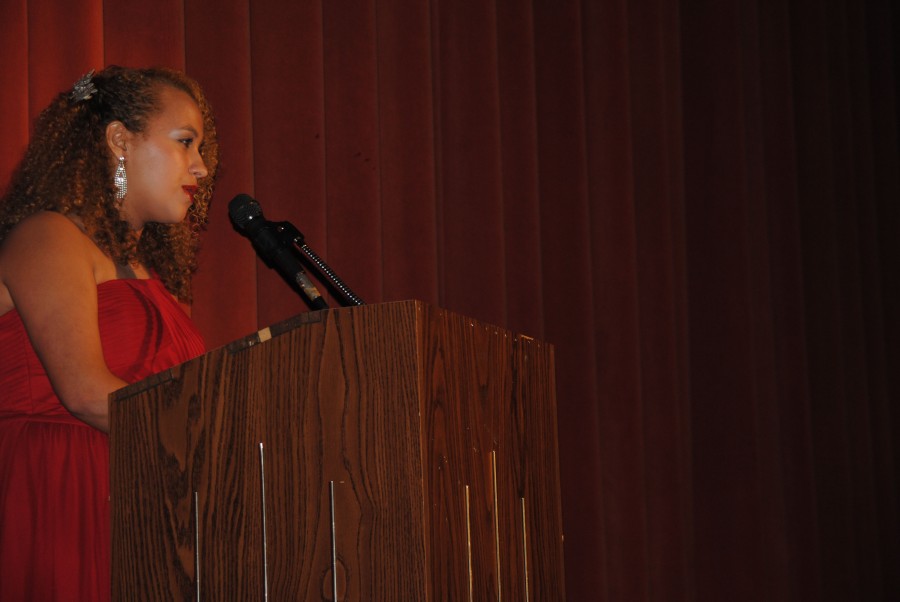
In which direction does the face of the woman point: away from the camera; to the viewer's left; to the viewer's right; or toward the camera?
to the viewer's right

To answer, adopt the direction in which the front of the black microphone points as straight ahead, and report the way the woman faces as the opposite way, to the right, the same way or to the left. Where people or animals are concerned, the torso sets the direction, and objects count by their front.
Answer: the opposite way

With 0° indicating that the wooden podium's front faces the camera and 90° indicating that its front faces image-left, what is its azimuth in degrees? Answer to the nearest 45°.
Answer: approximately 315°

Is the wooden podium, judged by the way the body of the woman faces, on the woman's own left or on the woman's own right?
on the woman's own right

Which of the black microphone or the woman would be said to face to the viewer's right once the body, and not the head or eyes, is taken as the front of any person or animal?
the woman

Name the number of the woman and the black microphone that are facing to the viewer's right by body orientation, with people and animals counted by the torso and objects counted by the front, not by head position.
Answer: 1

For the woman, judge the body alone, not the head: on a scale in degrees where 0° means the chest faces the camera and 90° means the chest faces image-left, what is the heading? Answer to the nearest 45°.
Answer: approximately 270°

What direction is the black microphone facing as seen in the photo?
to the viewer's left
